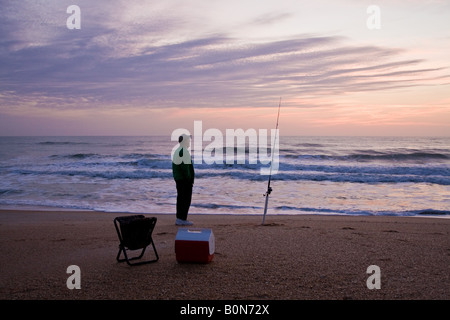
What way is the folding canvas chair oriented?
away from the camera

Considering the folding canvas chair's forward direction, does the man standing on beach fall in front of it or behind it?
in front
